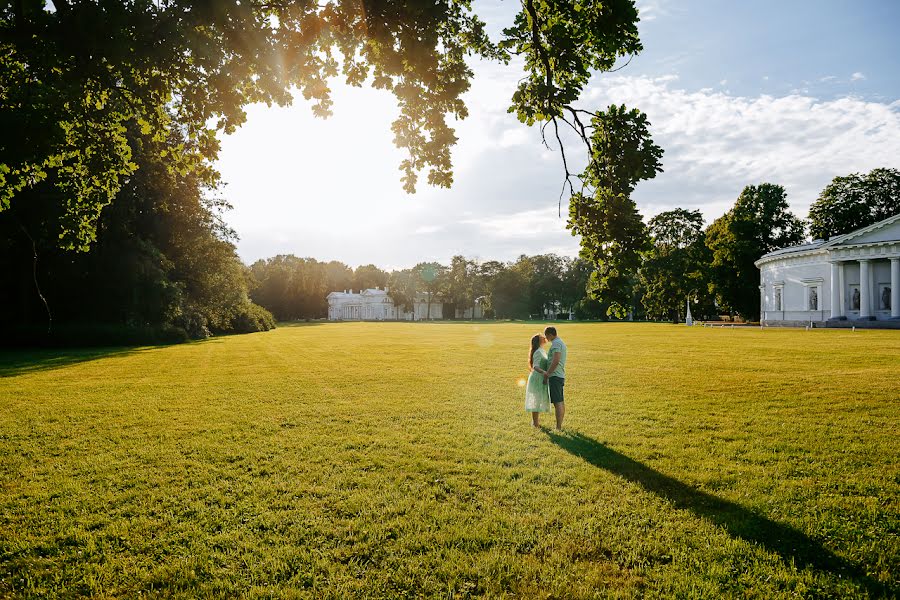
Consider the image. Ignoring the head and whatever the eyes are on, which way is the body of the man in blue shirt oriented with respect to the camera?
to the viewer's left

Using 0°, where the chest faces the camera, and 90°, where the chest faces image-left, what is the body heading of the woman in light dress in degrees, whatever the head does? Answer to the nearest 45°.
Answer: approximately 270°

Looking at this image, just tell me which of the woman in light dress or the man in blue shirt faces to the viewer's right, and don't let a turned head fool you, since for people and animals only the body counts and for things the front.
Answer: the woman in light dress

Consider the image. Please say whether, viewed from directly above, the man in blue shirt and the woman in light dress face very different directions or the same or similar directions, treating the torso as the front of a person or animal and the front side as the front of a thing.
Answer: very different directions

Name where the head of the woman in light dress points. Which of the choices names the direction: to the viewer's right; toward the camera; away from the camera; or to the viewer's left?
to the viewer's right

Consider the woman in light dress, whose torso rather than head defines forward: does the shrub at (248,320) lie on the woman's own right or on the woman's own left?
on the woman's own left

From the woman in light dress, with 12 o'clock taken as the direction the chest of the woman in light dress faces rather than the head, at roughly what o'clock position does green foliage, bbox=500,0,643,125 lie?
The green foliage is roughly at 3 o'clock from the woman in light dress.

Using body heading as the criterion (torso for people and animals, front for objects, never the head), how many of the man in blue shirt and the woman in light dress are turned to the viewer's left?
1
